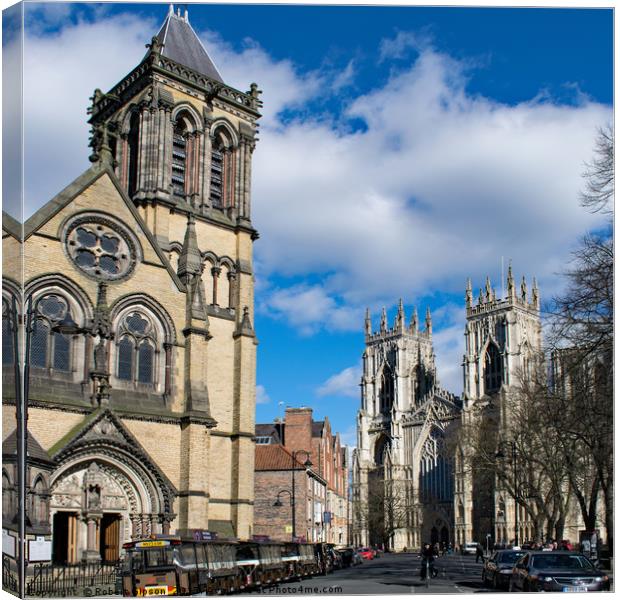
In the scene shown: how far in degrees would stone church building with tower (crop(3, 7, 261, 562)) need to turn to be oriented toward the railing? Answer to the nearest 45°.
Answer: approximately 45° to its right

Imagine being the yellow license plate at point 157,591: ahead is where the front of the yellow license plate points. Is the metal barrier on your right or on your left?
on your right

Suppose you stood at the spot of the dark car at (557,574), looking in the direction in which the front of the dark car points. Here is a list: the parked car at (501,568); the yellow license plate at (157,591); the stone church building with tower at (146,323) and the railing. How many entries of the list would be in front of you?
0

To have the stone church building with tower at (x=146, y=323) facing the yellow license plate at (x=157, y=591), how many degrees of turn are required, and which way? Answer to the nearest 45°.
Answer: approximately 45° to its right

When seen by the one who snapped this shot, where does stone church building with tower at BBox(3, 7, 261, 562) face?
facing the viewer and to the right of the viewer

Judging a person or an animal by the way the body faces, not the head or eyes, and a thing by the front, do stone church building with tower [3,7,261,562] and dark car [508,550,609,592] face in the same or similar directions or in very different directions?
same or similar directions

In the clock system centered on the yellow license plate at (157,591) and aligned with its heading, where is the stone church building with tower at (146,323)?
The stone church building with tower is roughly at 6 o'clock from the yellow license plate.

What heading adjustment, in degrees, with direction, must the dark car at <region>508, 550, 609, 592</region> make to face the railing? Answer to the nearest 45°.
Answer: approximately 135° to its right

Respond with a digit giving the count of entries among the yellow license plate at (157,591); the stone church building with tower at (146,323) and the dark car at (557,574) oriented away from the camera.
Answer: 0

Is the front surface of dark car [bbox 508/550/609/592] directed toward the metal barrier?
no

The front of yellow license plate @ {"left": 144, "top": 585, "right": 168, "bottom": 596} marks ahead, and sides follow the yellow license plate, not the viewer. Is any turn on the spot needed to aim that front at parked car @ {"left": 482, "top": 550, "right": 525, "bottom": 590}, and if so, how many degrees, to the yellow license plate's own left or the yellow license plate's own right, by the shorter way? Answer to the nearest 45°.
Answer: approximately 135° to the yellow license plate's own left

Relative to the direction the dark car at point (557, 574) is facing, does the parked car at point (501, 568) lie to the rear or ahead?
to the rear

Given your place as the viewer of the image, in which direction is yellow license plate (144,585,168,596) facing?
facing the viewer
